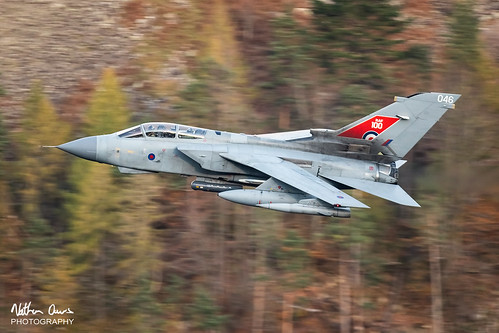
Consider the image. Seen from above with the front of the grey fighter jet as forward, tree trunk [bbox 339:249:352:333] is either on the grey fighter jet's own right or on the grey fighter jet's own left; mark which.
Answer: on the grey fighter jet's own right

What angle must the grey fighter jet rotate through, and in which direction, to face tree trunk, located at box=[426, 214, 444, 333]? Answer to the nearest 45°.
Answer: approximately 135° to its right

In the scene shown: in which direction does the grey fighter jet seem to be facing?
to the viewer's left
